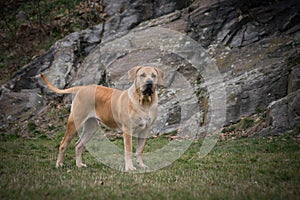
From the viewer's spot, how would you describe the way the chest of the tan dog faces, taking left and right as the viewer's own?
facing the viewer and to the right of the viewer
